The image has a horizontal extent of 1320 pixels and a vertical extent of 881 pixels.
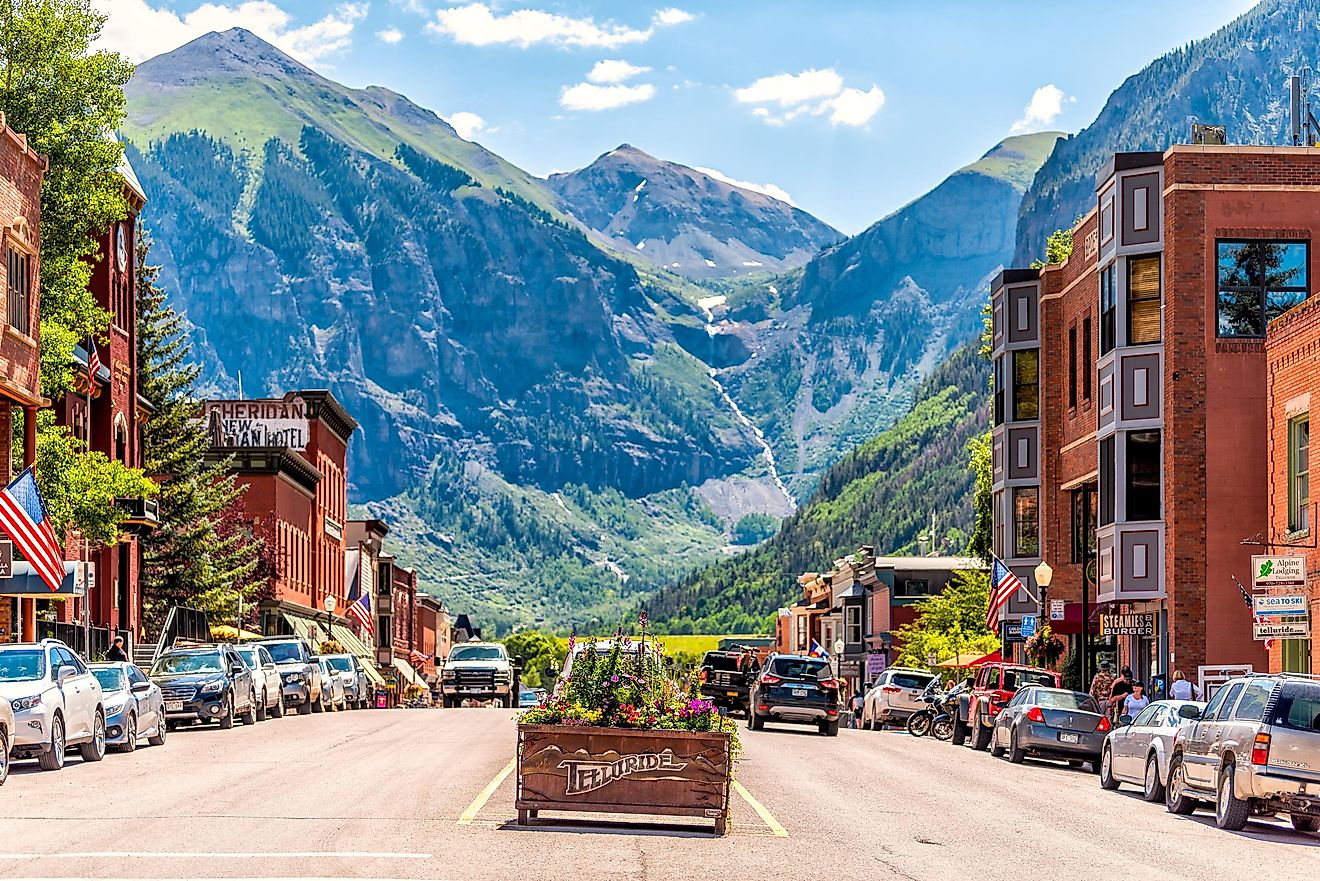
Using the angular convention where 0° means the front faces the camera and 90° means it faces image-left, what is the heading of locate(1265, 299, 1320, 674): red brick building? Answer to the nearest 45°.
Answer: approximately 45°

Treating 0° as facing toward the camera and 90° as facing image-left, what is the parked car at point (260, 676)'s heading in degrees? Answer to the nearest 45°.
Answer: approximately 45°

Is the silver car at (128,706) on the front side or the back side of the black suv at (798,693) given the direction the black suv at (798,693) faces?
on the back side

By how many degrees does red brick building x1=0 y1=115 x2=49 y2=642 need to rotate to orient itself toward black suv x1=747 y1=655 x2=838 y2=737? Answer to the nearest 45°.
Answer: approximately 45° to its left

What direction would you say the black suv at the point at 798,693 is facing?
away from the camera

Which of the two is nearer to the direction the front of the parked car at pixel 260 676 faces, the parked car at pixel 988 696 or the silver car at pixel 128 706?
the silver car

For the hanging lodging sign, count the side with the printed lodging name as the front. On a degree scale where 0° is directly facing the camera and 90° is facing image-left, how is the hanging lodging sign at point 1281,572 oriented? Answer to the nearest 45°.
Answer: approximately 0°

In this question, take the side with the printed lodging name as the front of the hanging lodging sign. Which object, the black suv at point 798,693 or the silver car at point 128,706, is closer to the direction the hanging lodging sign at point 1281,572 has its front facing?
the silver car

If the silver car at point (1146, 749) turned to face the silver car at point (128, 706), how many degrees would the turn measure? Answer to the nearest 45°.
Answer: approximately 45° to its left
